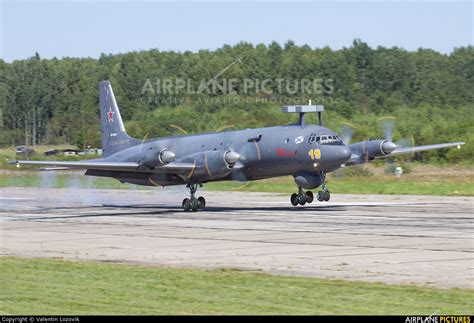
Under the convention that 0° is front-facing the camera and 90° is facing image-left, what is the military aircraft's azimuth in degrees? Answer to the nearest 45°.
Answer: approximately 315°
